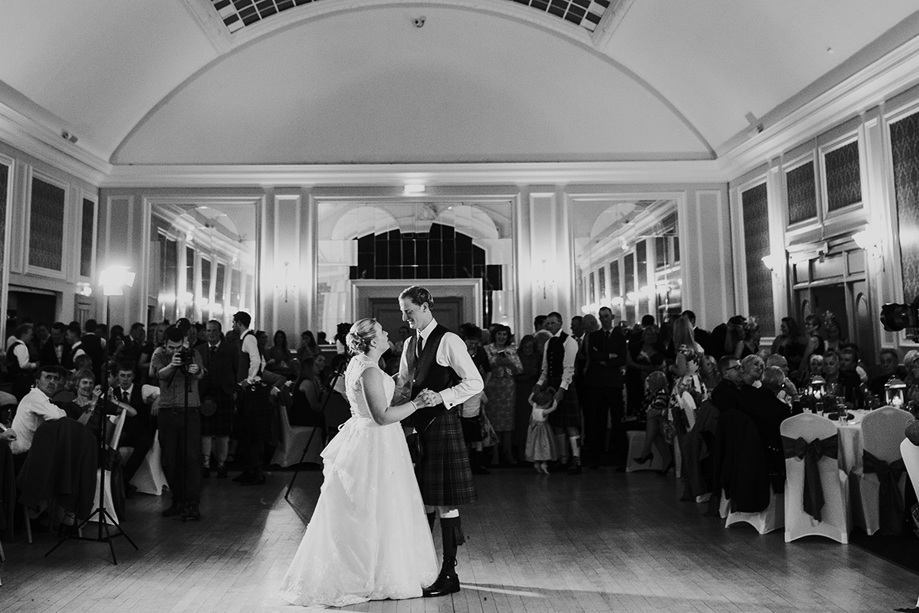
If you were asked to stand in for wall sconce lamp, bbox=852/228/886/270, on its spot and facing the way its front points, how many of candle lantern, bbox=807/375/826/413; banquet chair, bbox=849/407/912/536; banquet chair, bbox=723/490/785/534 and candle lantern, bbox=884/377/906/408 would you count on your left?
4

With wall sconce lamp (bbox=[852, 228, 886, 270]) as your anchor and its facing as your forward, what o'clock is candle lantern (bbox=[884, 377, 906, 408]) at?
The candle lantern is roughly at 9 o'clock from the wall sconce lamp.

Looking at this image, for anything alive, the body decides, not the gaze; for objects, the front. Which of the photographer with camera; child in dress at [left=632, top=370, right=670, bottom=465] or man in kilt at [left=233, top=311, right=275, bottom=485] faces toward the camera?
the photographer with camera

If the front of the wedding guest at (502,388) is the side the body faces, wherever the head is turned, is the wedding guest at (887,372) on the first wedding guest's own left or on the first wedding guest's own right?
on the first wedding guest's own left

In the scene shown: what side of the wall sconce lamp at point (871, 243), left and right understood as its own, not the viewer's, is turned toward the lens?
left

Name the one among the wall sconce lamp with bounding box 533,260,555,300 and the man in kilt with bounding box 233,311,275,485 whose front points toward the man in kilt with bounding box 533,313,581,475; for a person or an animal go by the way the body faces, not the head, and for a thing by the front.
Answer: the wall sconce lamp

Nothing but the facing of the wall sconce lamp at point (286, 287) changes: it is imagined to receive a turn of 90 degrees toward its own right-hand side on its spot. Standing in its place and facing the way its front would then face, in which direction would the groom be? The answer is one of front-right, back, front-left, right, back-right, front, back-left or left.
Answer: left
